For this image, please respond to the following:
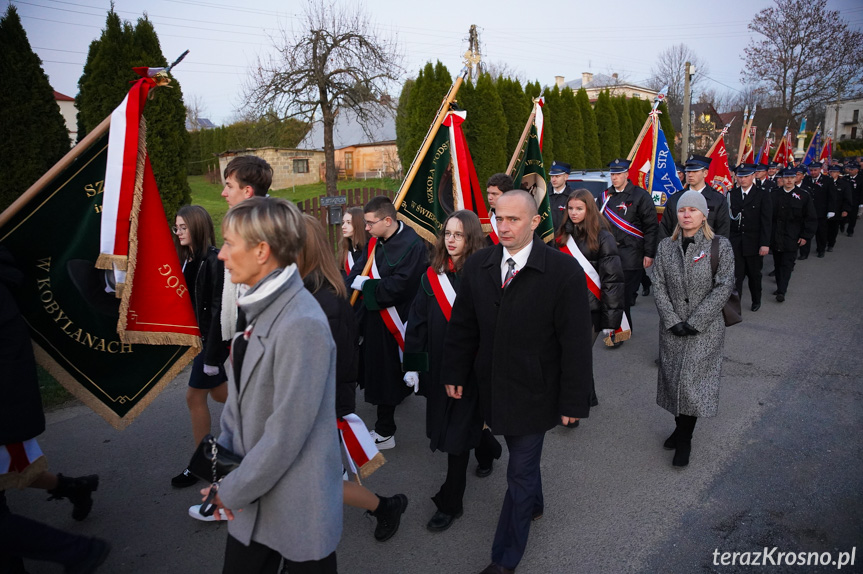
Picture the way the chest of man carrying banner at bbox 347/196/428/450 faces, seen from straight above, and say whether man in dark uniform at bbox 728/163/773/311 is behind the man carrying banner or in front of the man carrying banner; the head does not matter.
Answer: behind

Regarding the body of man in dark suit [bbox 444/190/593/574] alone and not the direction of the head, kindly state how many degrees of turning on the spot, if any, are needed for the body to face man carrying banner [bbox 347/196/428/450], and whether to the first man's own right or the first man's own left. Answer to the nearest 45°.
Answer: approximately 90° to the first man's own right

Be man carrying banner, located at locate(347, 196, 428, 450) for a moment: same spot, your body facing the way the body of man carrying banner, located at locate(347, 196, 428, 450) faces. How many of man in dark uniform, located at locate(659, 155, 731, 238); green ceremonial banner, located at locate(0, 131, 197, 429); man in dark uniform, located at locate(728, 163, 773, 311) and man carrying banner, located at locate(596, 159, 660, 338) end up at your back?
3

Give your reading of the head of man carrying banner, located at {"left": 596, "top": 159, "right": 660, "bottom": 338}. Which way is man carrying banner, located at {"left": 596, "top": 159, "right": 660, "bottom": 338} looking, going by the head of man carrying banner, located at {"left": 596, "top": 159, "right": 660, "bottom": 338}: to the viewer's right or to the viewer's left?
to the viewer's left

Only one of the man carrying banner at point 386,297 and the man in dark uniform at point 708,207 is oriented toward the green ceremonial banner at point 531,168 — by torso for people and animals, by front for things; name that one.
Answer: the man in dark uniform

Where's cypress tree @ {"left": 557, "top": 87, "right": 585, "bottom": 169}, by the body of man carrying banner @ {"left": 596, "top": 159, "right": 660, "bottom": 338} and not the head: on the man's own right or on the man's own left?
on the man's own right

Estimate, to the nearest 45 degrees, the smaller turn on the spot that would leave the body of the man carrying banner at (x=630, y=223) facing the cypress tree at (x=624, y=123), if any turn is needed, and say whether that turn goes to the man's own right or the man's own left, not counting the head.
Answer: approximately 135° to the man's own right
